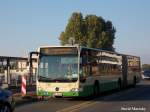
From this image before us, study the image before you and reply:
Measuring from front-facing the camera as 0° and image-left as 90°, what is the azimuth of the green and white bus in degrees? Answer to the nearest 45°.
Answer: approximately 45°

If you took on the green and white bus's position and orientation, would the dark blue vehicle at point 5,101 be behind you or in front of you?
in front
